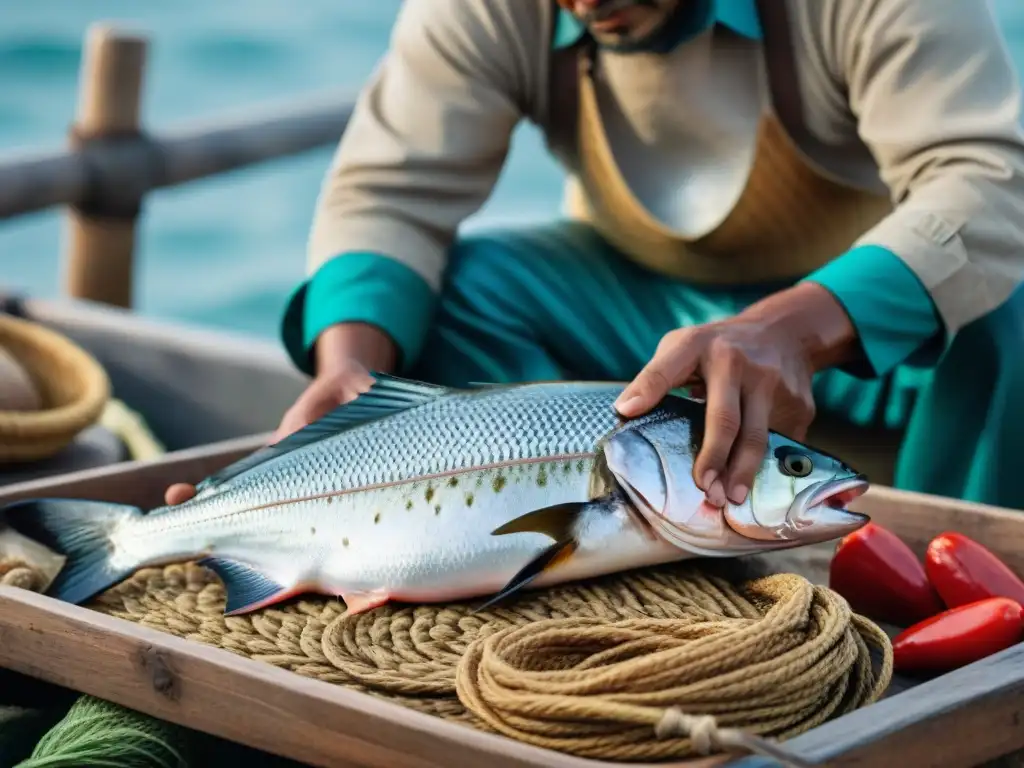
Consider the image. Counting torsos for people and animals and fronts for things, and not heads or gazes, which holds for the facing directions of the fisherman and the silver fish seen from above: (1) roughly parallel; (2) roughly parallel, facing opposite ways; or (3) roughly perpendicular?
roughly perpendicular

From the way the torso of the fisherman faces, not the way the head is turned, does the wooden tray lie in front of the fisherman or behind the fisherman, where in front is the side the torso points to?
in front

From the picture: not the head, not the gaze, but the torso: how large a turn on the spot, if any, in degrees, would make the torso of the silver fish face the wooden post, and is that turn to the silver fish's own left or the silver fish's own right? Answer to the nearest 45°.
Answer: approximately 90° to the silver fish's own left

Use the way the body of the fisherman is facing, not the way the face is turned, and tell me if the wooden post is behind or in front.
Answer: behind

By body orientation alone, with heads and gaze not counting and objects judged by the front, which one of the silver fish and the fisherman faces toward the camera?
the fisherman

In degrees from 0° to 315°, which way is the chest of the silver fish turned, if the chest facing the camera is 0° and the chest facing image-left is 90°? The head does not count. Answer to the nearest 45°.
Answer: approximately 270°

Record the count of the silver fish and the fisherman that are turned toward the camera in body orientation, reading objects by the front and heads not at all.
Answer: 1

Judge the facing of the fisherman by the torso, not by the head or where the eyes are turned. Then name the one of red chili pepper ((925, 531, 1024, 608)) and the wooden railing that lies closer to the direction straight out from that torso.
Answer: the red chili pepper

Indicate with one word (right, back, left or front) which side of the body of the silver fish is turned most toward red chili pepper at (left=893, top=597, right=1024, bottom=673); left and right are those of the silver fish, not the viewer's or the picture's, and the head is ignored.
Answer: front

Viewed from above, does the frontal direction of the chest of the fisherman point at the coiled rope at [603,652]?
yes

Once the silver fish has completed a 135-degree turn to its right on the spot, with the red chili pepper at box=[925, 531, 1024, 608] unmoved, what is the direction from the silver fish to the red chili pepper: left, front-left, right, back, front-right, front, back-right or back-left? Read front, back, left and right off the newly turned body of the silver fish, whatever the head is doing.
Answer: back-left

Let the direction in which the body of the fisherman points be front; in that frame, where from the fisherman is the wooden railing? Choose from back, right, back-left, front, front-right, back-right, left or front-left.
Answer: back-right

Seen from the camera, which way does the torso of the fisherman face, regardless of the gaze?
toward the camera

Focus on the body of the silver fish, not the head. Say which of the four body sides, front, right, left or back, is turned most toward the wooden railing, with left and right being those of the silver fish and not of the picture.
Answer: left

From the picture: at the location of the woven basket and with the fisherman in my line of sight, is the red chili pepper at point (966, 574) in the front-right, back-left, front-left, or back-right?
front-right

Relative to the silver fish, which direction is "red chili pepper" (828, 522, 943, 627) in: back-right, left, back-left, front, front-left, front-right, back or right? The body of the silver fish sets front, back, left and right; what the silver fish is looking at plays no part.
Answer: front
